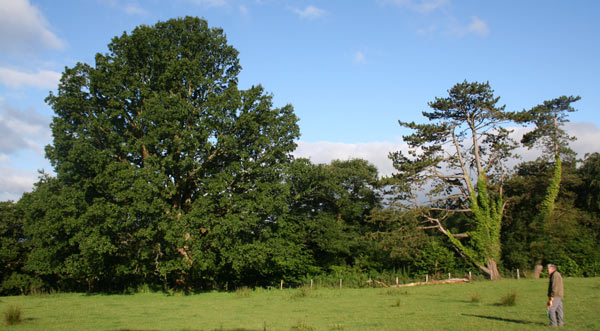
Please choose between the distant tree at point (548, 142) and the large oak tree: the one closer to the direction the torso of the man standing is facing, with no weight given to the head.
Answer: the large oak tree

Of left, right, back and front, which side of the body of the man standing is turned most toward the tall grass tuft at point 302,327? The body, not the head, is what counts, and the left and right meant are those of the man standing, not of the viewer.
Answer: front

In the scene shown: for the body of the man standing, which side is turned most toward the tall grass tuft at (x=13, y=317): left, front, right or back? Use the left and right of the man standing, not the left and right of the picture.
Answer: front

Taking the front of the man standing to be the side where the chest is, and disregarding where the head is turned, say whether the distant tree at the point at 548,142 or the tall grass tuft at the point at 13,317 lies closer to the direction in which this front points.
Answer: the tall grass tuft

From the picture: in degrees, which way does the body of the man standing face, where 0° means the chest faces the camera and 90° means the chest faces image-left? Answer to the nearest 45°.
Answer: approximately 90°

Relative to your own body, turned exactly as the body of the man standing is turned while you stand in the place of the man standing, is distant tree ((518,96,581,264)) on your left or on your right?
on your right

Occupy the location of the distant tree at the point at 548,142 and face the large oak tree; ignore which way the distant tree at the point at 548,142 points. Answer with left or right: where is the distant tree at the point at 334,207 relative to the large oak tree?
right

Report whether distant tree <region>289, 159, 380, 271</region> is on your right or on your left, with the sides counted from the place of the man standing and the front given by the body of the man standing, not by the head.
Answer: on your right
